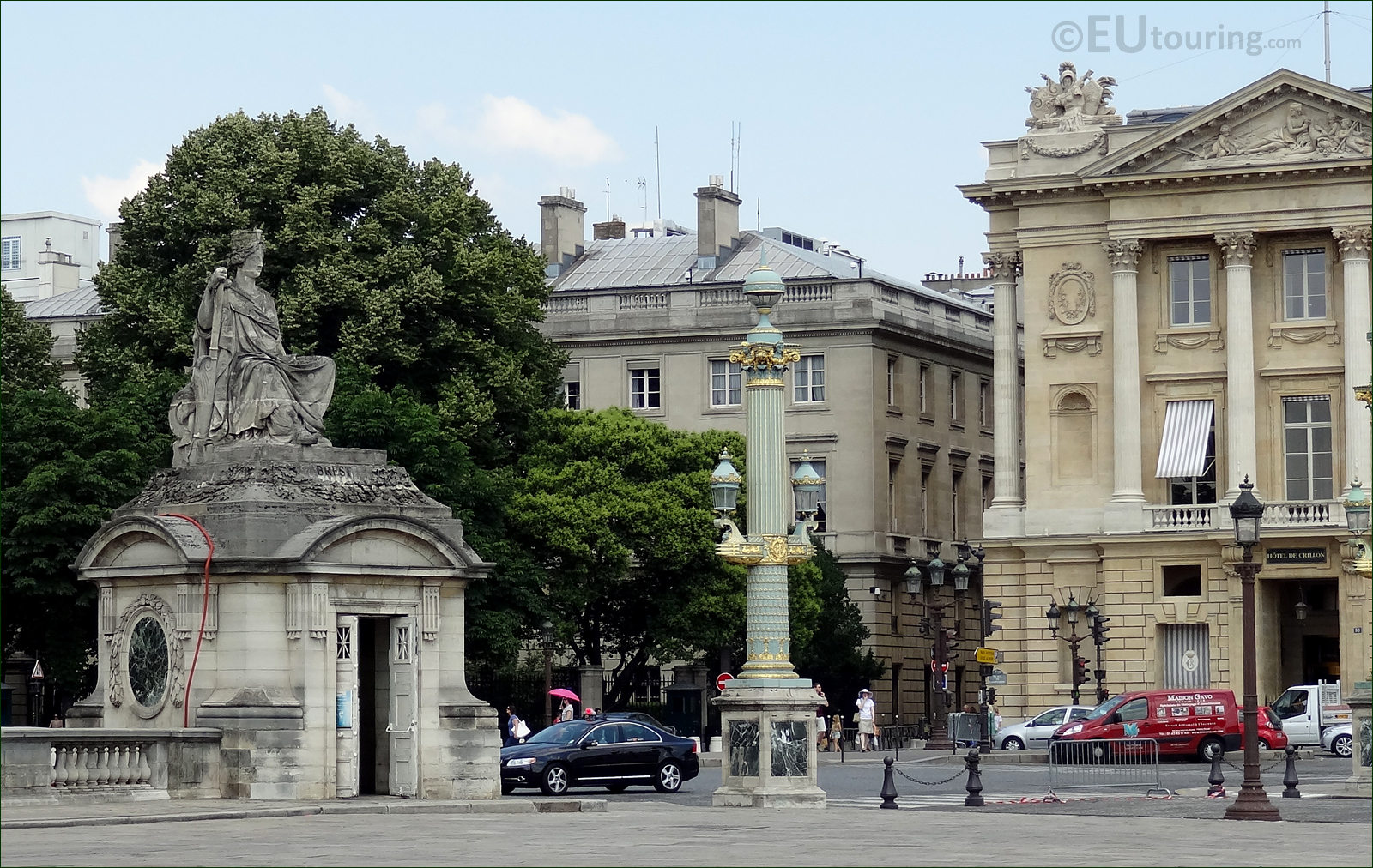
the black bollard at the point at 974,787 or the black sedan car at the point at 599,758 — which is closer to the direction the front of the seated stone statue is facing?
the black bollard

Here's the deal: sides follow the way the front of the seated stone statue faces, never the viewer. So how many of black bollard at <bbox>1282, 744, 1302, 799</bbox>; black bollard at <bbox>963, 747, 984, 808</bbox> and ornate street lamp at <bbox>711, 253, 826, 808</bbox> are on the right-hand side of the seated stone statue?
0

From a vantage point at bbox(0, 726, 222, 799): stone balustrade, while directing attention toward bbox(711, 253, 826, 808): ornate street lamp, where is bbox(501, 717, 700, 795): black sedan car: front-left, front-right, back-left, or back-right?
front-left

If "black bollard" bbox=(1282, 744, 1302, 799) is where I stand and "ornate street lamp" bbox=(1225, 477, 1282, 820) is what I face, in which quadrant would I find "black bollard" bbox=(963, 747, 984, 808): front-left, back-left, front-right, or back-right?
front-right

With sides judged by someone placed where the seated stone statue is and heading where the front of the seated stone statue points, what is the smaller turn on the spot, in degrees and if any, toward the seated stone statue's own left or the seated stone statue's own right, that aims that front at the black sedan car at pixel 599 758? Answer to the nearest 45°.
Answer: approximately 90° to the seated stone statue's own left

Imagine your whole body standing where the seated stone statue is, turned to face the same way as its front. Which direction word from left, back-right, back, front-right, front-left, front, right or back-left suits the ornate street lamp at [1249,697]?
front-left

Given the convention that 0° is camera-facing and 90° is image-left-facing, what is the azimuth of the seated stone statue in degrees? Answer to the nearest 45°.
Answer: approximately 315°

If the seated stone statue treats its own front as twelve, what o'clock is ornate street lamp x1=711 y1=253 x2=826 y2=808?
The ornate street lamp is roughly at 10 o'clock from the seated stone statue.
